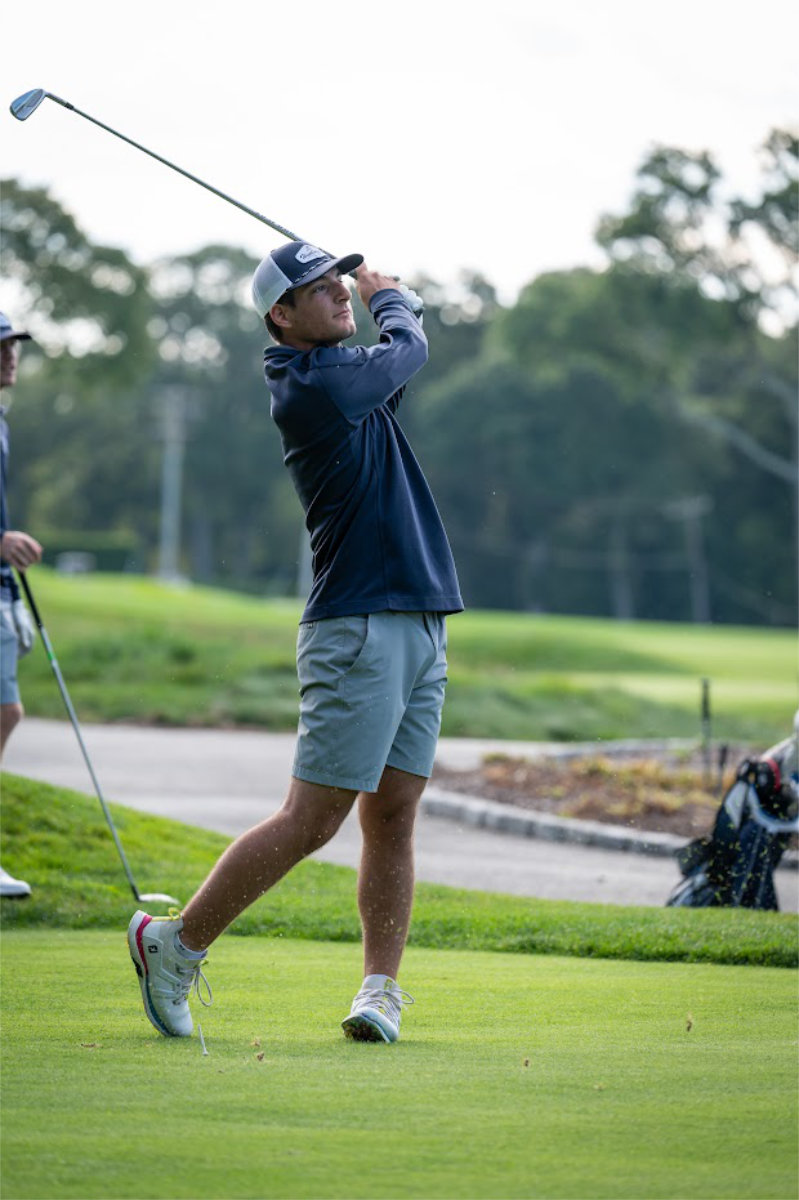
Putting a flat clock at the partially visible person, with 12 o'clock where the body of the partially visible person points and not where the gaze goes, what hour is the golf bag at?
The golf bag is roughly at 12 o'clock from the partially visible person.

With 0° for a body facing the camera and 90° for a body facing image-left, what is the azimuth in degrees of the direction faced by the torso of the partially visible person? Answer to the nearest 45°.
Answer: approximately 270°

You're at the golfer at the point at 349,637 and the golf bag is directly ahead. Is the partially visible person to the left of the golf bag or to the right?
left

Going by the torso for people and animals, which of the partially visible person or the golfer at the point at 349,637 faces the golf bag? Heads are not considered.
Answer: the partially visible person

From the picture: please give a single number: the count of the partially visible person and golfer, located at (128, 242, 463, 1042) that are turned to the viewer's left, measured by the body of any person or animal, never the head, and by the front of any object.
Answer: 0

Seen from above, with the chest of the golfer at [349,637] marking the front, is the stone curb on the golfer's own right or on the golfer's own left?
on the golfer's own left

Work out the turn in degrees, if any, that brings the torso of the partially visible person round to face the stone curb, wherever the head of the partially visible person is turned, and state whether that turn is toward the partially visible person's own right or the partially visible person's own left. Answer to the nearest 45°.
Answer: approximately 45° to the partially visible person's own left

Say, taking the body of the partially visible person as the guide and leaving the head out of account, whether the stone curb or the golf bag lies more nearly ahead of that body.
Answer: the golf bag

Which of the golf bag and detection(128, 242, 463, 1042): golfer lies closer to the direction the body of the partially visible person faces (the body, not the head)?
the golf bag

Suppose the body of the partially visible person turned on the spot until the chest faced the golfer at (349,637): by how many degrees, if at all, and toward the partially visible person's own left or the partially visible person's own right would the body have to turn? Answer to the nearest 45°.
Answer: approximately 90° to the partially visible person's own right

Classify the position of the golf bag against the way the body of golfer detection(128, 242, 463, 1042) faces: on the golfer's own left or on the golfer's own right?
on the golfer's own left
